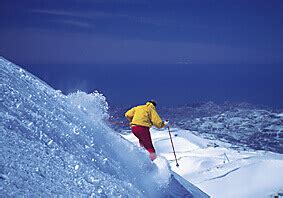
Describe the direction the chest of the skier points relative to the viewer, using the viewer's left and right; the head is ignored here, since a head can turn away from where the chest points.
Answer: facing away from the viewer and to the right of the viewer
